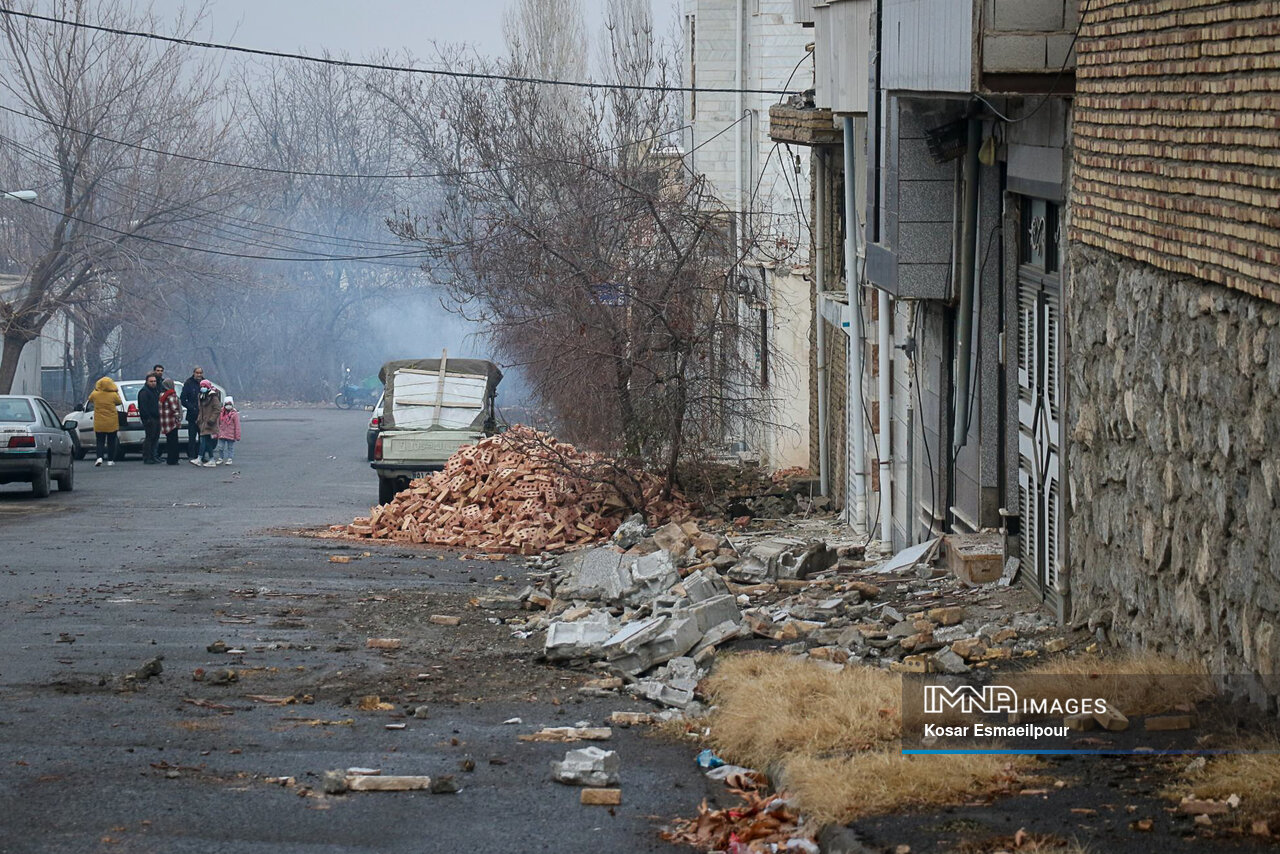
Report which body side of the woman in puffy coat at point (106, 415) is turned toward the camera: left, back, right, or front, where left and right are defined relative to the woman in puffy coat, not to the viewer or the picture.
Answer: back

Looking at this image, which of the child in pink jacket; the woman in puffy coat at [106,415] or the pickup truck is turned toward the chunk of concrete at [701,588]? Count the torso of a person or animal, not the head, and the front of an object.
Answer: the child in pink jacket

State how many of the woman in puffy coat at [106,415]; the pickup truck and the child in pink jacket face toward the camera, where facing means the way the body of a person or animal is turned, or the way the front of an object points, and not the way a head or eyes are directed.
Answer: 1

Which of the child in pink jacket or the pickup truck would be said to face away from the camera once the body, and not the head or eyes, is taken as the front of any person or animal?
the pickup truck

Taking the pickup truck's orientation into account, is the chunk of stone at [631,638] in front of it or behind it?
behind

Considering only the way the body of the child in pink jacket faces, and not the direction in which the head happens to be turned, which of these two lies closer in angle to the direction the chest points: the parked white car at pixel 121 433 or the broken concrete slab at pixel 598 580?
the broken concrete slab

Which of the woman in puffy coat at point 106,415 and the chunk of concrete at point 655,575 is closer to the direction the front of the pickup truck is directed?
the woman in puffy coat

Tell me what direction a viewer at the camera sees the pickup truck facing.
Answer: facing away from the viewer

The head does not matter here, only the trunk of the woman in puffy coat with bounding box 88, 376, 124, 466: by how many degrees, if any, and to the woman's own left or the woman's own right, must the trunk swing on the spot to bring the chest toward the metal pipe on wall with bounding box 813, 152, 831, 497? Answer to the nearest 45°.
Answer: approximately 135° to the woman's own right

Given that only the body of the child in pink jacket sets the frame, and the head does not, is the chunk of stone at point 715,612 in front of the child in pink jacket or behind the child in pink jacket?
in front

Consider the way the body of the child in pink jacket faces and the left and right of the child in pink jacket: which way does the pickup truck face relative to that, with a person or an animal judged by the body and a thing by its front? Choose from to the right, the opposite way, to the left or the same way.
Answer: the opposite way

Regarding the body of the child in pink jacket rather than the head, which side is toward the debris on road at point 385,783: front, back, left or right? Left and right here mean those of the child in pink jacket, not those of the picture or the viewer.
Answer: front

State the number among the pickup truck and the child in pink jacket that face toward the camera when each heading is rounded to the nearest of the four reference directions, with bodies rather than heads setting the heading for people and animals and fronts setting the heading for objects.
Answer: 1

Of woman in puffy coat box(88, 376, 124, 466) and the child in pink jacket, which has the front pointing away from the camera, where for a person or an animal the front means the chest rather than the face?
the woman in puffy coat

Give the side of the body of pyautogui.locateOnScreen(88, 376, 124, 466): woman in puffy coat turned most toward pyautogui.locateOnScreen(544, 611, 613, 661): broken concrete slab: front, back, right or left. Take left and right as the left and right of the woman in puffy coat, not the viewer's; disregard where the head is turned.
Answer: back

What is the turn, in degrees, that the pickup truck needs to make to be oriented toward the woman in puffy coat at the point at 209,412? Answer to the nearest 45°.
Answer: approximately 45° to its left

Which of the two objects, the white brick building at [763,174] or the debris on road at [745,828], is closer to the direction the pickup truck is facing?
the white brick building
